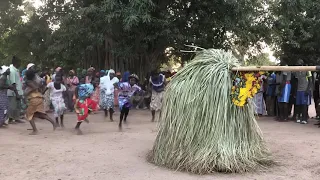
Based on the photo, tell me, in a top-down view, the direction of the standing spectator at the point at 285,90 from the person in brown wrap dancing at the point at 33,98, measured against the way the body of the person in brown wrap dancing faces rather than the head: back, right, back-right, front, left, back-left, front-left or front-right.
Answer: back-left

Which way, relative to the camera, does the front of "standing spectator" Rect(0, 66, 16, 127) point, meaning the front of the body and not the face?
to the viewer's right

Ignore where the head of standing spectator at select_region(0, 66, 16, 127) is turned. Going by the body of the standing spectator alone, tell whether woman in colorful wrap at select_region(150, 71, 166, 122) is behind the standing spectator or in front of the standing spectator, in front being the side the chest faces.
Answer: in front

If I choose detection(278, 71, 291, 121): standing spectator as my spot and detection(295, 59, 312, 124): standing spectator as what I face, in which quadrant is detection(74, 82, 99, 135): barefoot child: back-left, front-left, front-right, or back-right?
back-right

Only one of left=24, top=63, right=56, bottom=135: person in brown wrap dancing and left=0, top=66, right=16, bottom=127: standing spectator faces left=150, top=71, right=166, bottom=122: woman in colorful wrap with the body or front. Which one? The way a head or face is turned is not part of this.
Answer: the standing spectator

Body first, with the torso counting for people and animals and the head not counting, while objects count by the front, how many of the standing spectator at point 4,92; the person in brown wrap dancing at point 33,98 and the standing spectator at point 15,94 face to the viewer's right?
2

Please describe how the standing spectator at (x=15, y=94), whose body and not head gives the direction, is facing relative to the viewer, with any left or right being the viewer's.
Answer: facing to the right of the viewer
